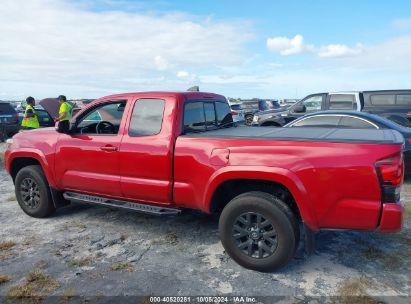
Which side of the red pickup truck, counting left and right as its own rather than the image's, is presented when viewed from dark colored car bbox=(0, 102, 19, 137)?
front

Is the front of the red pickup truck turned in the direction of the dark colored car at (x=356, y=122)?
no

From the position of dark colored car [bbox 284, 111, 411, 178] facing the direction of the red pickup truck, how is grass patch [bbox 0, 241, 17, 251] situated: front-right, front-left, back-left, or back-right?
front-right

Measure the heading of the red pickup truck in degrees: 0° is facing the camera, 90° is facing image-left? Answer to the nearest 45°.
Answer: approximately 135°

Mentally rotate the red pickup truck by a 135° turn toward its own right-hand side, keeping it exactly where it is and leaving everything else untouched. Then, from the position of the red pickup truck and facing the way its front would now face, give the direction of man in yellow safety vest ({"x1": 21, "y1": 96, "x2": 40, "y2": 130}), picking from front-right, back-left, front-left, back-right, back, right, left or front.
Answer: back-left

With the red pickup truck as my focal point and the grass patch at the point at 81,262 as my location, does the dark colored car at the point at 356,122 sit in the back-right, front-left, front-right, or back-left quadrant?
front-right

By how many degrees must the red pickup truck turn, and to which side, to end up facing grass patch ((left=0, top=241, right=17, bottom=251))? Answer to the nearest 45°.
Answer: approximately 45° to its left

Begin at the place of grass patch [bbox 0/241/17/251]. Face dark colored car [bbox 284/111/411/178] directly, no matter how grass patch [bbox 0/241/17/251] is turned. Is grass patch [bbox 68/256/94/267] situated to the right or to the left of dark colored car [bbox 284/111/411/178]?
right

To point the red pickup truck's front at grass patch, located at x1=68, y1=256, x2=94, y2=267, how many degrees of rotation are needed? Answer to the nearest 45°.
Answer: approximately 45° to its left
